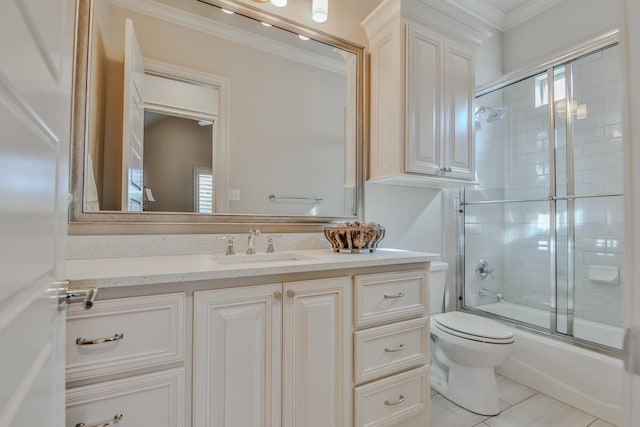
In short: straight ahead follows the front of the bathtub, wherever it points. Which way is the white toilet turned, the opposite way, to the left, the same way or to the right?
to the left

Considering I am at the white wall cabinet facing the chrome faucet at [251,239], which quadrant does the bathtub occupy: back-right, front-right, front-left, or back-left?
back-left

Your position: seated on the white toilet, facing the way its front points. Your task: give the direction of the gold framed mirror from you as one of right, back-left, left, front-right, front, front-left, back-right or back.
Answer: right

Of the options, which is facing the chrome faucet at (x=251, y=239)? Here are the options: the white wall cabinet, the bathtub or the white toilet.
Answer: the bathtub

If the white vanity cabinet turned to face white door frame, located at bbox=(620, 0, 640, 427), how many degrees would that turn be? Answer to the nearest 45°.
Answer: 0° — it already faces it

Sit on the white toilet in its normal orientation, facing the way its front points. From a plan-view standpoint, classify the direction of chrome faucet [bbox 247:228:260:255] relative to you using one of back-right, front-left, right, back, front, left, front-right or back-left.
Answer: right

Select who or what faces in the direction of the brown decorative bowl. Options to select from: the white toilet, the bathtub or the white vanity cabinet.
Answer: the bathtub

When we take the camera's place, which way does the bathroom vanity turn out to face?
facing the viewer and to the right of the viewer

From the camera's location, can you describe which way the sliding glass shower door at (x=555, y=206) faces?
facing the viewer and to the left of the viewer

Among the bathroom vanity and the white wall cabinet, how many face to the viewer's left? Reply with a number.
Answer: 0

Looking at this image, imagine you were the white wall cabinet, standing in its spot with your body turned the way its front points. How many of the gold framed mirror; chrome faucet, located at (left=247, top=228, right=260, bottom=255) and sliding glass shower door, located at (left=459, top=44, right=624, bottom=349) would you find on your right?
2

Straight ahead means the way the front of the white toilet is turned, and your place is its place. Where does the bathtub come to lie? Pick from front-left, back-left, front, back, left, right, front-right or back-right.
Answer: left

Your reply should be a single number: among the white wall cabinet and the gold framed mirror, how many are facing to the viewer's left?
0
